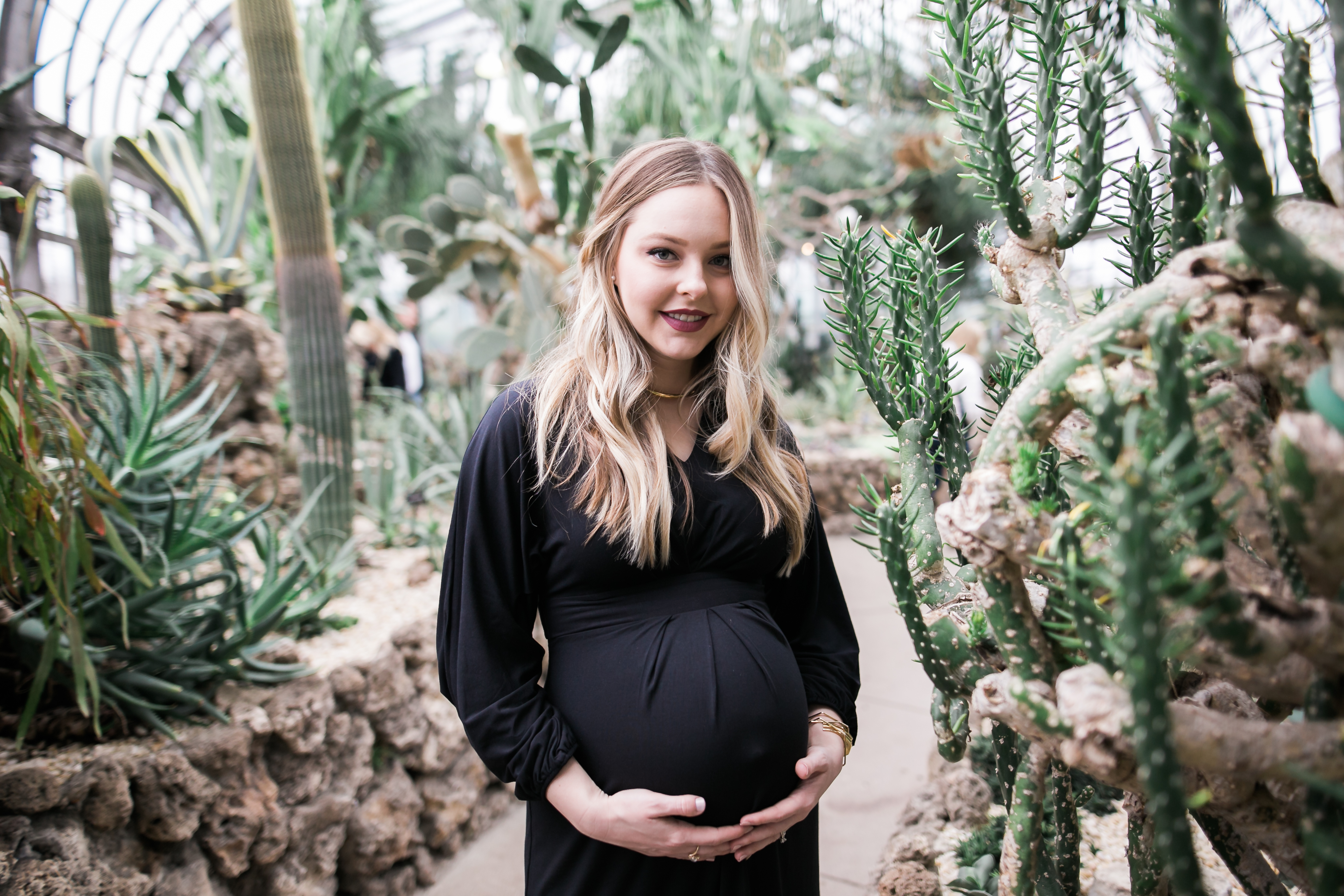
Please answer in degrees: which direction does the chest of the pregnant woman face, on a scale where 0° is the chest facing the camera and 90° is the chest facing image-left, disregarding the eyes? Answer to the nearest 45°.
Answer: approximately 315°

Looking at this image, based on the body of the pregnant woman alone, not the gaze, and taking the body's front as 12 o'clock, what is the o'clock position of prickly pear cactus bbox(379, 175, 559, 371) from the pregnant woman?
The prickly pear cactus is roughly at 7 o'clock from the pregnant woman.

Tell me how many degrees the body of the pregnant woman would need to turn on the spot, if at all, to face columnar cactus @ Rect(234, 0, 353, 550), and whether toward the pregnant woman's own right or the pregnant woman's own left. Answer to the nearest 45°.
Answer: approximately 180°

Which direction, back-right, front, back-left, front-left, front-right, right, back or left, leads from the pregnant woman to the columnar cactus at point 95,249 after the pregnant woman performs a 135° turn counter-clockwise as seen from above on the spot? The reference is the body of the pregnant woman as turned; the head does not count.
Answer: front-left

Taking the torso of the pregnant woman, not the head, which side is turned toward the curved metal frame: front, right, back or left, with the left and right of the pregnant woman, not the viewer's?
back
